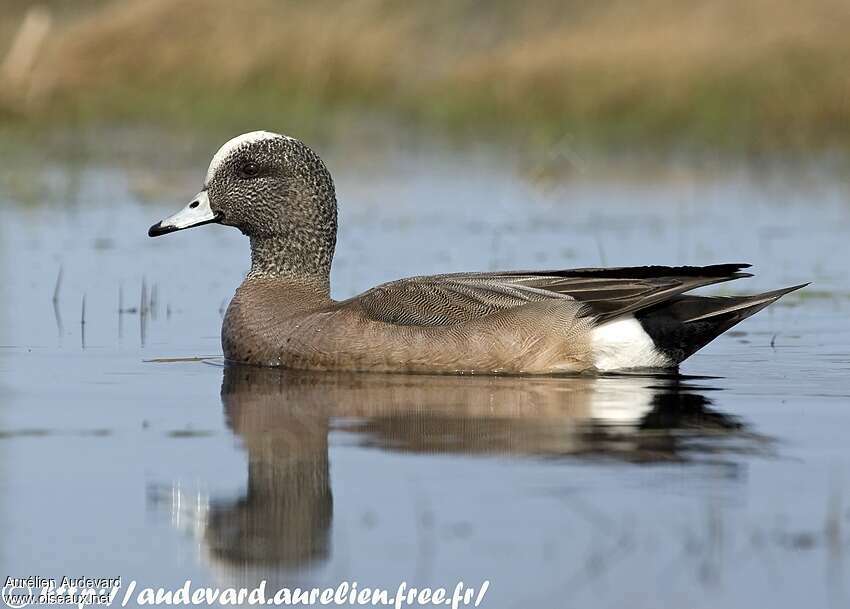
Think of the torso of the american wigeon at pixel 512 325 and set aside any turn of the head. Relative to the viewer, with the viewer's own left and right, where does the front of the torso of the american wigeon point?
facing to the left of the viewer
